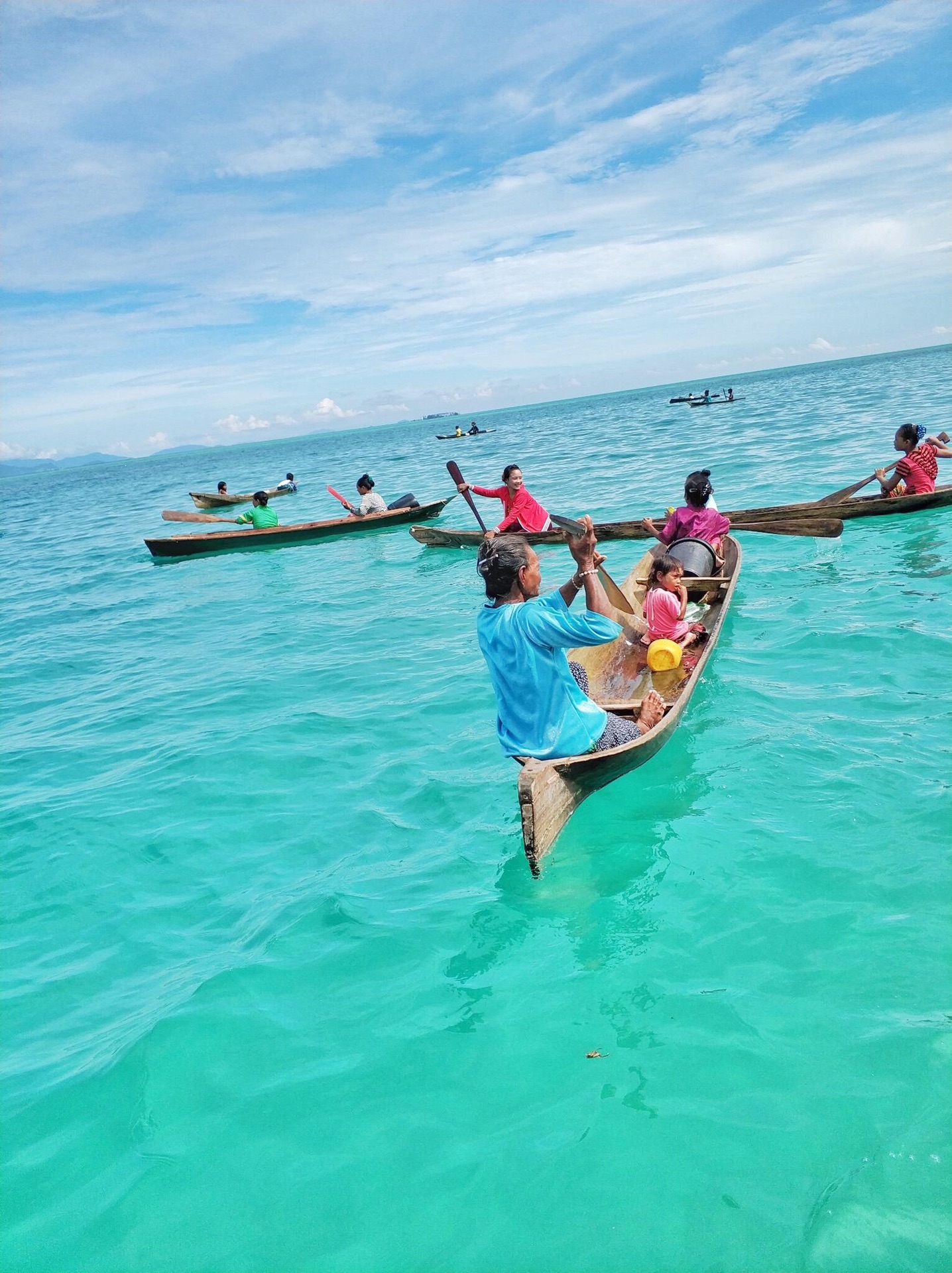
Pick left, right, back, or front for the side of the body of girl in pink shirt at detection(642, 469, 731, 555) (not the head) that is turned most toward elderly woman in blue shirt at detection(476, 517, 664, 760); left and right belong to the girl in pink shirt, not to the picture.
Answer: back

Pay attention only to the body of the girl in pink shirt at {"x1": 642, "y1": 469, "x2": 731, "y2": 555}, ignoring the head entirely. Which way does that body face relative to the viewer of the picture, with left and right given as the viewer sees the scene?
facing away from the viewer

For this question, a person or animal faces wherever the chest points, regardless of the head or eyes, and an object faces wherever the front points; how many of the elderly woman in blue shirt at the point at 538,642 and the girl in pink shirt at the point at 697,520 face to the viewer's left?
0

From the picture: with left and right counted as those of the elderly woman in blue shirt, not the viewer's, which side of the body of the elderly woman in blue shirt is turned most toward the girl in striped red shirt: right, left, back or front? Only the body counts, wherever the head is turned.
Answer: front

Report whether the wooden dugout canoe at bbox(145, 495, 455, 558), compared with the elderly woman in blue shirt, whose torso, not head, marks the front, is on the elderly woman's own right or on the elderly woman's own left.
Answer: on the elderly woman's own left

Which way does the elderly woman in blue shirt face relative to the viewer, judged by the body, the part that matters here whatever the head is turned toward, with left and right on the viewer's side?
facing away from the viewer and to the right of the viewer

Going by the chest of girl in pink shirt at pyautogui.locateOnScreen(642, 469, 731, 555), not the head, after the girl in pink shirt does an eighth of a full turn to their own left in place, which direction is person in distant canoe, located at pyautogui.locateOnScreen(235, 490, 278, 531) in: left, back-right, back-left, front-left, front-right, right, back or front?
front

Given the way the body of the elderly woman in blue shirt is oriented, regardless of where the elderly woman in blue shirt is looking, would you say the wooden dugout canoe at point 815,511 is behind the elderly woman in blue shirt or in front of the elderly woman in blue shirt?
in front

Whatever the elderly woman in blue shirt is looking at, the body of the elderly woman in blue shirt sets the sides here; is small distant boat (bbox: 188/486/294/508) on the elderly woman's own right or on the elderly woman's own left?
on the elderly woman's own left

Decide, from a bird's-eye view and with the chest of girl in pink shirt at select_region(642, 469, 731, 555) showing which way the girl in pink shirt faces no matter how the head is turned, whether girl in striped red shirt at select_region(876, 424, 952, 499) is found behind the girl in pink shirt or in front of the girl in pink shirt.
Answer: in front
